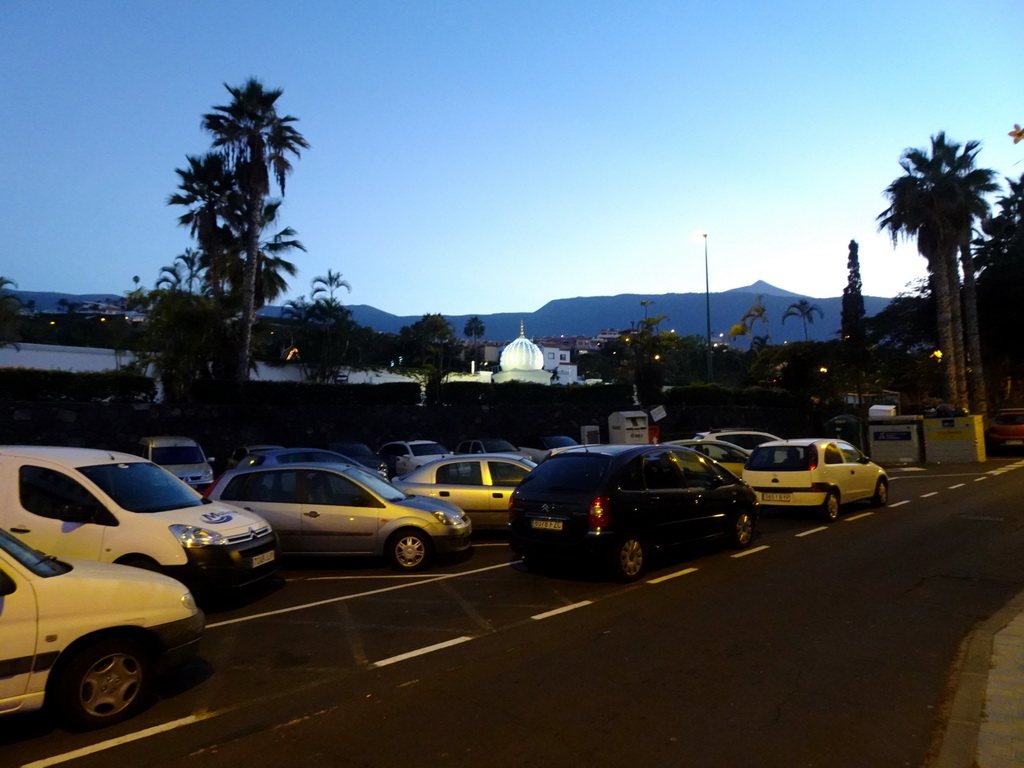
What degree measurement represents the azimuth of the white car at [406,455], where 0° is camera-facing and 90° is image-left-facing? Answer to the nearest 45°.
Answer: approximately 315°

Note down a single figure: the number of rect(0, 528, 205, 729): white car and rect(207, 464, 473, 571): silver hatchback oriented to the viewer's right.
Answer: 2

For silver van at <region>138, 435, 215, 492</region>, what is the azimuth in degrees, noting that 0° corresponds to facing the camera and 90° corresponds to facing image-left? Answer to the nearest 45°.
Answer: approximately 315°

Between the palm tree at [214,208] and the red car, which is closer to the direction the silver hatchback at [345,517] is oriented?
the red car

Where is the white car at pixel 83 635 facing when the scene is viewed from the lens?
facing to the right of the viewer

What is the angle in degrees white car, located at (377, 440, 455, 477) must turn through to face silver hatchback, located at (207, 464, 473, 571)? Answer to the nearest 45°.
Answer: approximately 45° to its right

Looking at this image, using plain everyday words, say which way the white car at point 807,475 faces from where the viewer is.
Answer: facing away from the viewer and to the right of the viewer

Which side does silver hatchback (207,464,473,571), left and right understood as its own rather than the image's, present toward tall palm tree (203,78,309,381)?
left

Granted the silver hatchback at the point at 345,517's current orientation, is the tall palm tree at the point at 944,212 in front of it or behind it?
in front

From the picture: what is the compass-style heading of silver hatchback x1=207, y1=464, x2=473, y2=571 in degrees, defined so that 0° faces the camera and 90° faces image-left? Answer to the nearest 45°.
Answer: approximately 270°

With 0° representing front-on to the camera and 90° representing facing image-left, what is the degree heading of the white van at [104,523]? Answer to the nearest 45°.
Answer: approximately 315°

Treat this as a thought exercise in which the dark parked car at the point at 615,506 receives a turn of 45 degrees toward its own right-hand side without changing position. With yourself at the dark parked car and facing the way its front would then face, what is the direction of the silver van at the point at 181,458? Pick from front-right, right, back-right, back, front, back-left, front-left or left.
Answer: back-left
